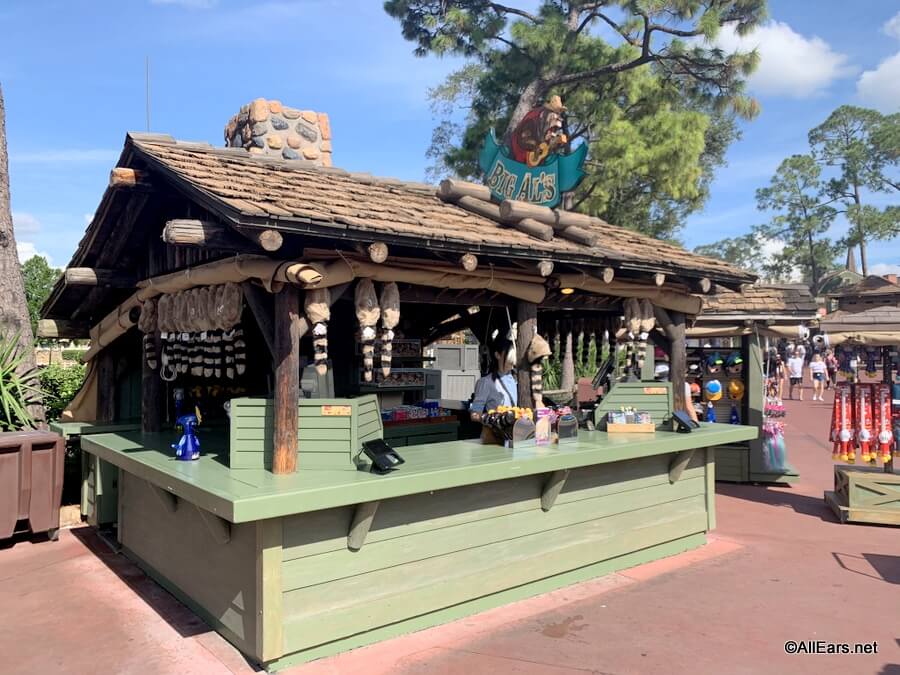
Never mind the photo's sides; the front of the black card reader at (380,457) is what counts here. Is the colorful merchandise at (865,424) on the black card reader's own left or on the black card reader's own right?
on the black card reader's own left

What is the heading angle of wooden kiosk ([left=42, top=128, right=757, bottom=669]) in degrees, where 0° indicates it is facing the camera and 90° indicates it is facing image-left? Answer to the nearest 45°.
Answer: approximately 315°

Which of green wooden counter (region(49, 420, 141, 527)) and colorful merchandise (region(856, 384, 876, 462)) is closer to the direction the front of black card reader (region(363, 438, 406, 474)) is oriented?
the colorful merchandise

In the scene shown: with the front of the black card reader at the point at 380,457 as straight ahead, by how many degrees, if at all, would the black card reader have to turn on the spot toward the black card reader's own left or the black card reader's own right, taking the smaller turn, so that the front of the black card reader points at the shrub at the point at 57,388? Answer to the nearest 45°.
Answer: approximately 180°

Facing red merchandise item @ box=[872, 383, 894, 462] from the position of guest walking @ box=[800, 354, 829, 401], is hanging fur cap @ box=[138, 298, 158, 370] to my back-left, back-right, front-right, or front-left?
front-right

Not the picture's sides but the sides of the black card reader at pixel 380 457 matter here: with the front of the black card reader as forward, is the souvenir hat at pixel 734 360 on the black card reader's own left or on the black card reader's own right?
on the black card reader's own left

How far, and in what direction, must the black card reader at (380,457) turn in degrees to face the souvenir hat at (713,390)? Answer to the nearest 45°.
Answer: approximately 90° to its left

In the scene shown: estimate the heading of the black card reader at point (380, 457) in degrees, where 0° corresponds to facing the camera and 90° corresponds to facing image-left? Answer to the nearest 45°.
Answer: approximately 315°
